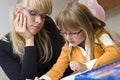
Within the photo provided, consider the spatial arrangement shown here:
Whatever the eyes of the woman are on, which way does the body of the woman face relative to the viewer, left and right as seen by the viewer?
facing the viewer and to the right of the viewer

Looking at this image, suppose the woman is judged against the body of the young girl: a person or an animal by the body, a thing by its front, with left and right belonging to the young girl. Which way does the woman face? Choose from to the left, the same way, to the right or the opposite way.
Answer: to the left

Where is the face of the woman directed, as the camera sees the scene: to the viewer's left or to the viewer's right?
to the viewer's right

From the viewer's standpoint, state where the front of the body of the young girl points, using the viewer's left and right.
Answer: facing the viewer and to the left of the viewer

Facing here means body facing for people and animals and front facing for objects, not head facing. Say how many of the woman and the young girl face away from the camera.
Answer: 0
